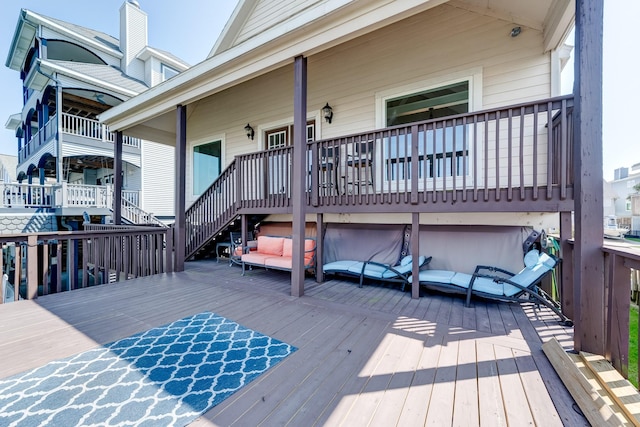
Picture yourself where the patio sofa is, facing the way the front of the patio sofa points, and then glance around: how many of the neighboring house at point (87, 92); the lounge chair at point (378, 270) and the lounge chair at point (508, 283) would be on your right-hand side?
1

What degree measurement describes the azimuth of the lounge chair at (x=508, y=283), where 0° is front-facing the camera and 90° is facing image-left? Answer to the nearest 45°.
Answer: approximately 90°

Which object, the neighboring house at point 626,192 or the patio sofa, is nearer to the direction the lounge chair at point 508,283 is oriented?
the patio sofa

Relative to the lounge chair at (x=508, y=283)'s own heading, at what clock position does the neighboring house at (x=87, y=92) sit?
The neighboring house is roughly at 12 o'clock from the lounge chair.

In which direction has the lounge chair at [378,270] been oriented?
to the viewer's left

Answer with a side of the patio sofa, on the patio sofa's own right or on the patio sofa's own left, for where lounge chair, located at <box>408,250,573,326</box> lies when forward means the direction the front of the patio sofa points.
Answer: on the patio sofa's own left

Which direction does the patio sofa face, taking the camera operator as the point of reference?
facing the viewer and to the left of the viewer

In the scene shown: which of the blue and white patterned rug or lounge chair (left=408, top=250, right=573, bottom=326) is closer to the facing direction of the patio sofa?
the blue and white patterned rug

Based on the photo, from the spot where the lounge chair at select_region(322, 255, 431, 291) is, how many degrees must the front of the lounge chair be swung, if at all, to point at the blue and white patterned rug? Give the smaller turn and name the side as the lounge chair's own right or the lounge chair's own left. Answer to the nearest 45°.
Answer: approximately 45° to the lounge chair's own left

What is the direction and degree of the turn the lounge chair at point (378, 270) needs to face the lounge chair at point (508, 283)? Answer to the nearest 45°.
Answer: approximately 135° to its left

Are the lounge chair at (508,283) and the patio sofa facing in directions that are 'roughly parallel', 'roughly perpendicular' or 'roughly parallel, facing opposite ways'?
roughly perpendicular

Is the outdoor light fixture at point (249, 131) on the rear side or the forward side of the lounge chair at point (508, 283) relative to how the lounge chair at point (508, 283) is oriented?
on the forward side

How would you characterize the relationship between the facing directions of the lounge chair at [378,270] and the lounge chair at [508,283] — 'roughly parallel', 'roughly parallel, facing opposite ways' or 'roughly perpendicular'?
roughly parallel

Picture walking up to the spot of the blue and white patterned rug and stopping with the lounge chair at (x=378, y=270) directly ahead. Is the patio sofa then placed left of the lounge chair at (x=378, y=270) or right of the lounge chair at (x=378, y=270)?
left

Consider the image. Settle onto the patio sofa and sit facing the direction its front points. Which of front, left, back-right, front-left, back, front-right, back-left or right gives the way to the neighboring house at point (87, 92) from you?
right
